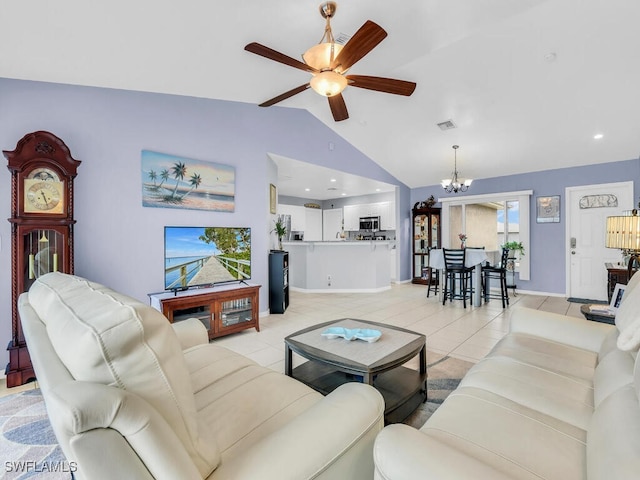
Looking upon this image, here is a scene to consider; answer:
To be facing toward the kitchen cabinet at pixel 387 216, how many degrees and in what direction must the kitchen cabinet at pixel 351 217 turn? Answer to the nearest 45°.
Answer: approximately 45° to its left

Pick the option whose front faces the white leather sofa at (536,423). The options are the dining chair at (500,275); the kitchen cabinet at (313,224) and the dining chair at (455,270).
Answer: the kitchen cabinet

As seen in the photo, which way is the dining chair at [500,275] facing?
to the viewer's left

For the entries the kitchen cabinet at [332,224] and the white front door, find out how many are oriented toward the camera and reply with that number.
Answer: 2

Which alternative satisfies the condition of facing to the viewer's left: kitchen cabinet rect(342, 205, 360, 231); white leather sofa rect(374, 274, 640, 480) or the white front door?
the white leather sofa

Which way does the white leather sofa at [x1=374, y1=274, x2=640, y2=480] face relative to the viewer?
to the viewer's left

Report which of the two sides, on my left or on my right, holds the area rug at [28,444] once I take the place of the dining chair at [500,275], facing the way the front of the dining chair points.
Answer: on my left

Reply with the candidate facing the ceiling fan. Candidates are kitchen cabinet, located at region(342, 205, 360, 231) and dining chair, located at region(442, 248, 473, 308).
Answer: the kitchen cabinet

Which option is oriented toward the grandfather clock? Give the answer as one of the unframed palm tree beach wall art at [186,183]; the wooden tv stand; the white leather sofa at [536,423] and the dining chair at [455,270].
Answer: the white leather sofa

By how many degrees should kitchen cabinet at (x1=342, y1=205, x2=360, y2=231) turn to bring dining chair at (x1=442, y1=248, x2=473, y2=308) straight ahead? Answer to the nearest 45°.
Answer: approximately 45° to its left

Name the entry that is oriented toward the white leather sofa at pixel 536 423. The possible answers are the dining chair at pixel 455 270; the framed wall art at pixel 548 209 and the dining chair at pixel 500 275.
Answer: the framed wall art

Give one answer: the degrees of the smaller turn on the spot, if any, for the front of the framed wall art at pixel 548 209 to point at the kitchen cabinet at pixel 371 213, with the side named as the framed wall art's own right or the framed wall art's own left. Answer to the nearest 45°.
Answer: approximately 90° to the framed wall art's own right
